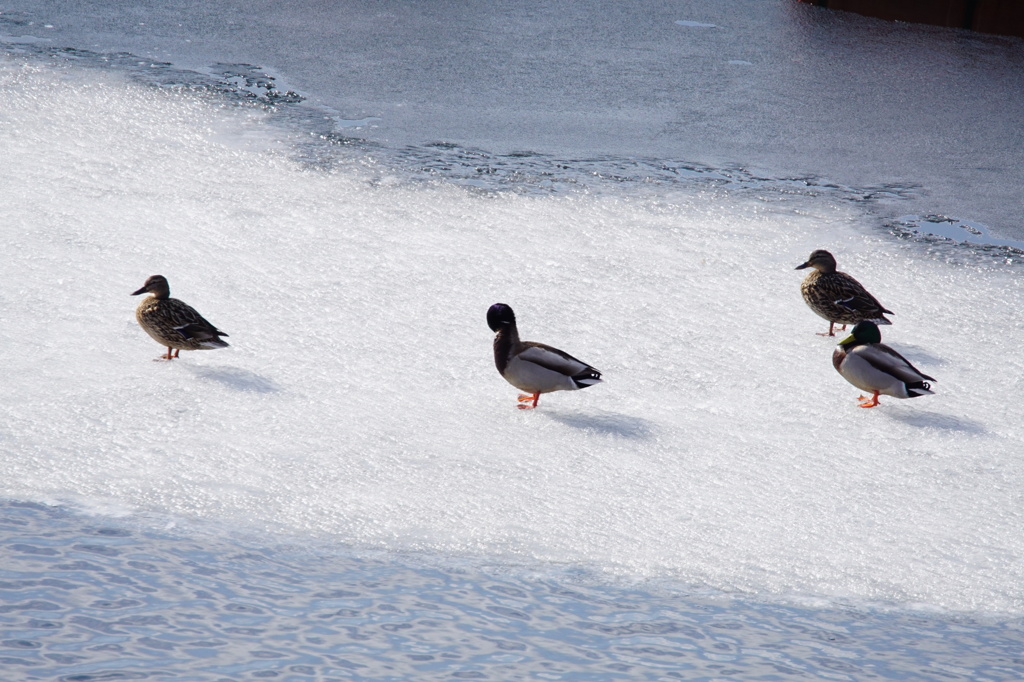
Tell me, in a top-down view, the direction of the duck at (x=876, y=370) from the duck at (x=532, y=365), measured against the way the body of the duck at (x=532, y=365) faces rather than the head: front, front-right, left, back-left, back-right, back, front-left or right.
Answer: back

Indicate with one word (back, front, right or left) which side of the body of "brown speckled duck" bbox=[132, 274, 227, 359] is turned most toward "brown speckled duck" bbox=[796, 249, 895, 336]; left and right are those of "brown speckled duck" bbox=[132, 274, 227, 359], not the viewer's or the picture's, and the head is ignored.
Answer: back

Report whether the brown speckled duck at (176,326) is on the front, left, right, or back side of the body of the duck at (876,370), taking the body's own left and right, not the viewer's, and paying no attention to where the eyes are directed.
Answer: front

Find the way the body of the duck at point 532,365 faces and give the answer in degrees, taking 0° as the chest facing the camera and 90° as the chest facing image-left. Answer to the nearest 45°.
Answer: approximately 90°

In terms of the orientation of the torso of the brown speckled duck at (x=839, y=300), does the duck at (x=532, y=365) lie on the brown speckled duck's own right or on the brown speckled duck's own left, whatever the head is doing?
on the brown speckled duck's own left

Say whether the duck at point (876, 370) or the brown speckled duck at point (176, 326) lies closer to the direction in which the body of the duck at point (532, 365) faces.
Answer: the brown speckled duck

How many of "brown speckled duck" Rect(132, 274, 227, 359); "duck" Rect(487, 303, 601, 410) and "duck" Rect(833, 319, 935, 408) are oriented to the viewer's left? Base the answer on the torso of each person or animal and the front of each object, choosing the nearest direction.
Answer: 3

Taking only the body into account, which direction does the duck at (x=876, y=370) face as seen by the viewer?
to the viewer's left

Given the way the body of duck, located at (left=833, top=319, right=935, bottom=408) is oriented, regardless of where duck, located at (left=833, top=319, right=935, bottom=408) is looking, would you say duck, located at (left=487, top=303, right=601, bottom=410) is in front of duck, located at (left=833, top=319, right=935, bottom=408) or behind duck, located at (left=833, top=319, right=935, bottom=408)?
in front

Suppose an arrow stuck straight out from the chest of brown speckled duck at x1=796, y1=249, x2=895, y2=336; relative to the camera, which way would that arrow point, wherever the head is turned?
to the viewer's left

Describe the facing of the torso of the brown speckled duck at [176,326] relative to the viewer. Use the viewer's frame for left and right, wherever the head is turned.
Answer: facing to the left of the viewer

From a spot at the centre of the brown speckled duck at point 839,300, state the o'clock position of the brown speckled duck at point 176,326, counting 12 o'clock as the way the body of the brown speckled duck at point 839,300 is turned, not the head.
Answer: the brown speckled duck at point 176,326 is roughly at 11 o'clock from the brown speckled duck at point 839,300.
